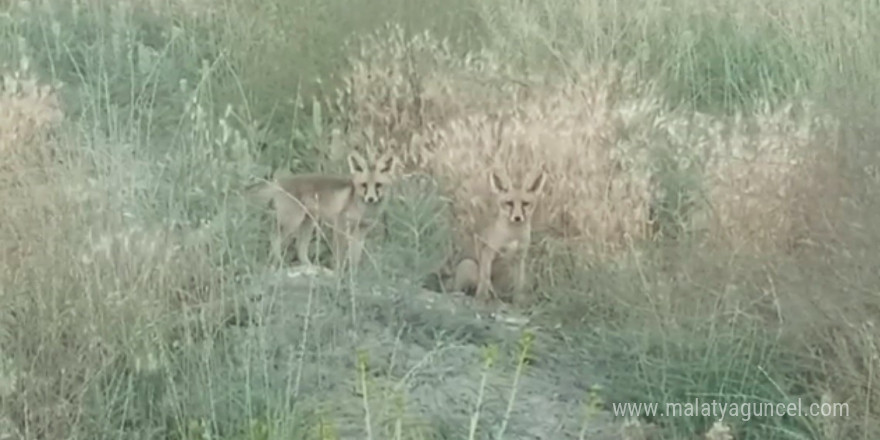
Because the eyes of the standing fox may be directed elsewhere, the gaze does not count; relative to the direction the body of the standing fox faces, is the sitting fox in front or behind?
in front

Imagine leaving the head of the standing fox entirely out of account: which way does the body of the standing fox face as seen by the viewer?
to the viewer's right

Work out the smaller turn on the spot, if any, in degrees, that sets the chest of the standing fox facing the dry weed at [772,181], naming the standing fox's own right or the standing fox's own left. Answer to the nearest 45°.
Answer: approximately 45° to the standing fox's own right

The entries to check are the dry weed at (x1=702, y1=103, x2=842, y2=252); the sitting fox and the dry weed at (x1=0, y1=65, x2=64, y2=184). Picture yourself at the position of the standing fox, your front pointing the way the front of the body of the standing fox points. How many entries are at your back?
1

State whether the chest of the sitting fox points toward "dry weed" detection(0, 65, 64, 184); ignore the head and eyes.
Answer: no

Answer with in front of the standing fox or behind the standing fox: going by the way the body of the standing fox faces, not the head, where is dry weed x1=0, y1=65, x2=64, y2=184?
behind

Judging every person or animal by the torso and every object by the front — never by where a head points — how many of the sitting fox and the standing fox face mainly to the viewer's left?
0

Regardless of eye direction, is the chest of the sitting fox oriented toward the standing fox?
no

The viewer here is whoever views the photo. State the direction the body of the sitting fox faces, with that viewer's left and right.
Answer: facing the viewer and to the right of the viewer
